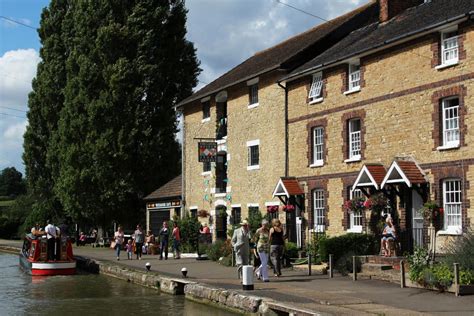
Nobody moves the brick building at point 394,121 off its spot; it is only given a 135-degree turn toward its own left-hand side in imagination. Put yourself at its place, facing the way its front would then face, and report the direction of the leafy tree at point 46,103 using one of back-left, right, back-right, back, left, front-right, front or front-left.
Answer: back-left

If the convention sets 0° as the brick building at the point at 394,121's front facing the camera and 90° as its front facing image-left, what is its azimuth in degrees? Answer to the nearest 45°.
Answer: approximately 45°

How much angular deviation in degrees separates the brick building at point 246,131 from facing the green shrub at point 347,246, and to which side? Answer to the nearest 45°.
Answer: approximately 45° to its left

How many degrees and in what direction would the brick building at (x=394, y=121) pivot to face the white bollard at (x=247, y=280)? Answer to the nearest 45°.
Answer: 0° — it already faces it

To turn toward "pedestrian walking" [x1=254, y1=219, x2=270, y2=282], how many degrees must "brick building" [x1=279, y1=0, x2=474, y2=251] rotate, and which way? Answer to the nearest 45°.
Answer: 0° — it already faces them

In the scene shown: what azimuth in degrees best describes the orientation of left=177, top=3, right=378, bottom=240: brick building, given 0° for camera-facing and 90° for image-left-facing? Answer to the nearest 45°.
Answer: approximately 45°

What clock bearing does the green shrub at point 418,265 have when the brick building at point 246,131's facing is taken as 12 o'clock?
The green shrub is roughly at 10 o'clock from the brick building.

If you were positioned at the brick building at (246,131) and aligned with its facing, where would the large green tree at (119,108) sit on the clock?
The large green tree is roughly at 3 o'clock from the brick building.

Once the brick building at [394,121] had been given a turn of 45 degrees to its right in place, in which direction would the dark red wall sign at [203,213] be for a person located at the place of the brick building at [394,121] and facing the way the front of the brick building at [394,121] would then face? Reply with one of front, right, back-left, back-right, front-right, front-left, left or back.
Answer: front-right
